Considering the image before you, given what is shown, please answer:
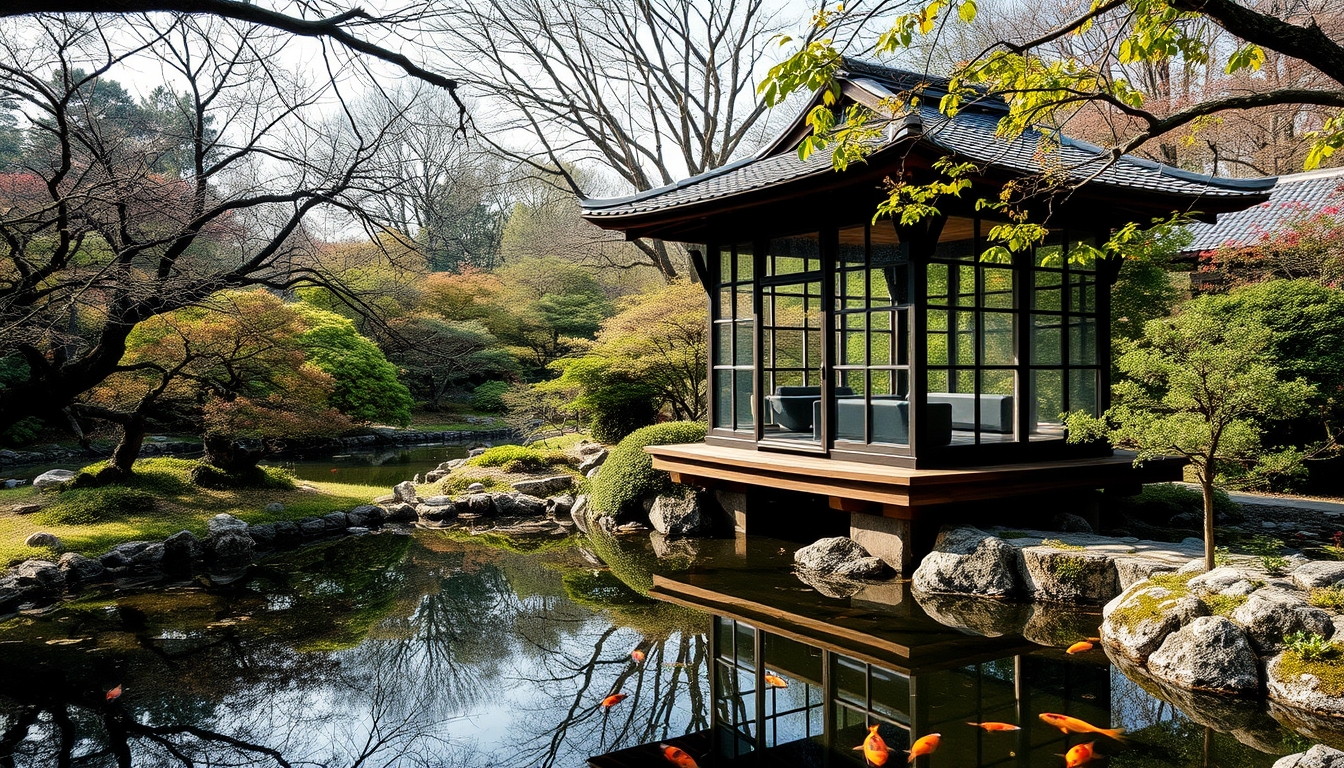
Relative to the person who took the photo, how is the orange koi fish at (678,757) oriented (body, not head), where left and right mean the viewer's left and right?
facing away from the viewer and to the left of the viewer

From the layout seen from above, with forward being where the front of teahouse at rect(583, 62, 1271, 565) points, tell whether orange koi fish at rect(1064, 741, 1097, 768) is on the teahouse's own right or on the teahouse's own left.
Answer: on the teahouse's own left

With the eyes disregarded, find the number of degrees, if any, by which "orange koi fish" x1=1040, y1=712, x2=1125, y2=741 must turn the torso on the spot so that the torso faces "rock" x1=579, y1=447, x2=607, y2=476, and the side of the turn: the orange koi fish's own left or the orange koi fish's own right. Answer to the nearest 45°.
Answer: approximately 45° to the orange koi fish's own right

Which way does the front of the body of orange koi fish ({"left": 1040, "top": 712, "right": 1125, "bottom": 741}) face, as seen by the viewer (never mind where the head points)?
to the viewer's left

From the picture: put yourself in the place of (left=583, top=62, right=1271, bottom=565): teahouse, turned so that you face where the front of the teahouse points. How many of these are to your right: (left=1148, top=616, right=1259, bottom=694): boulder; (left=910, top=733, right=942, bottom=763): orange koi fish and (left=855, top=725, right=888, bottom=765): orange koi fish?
0

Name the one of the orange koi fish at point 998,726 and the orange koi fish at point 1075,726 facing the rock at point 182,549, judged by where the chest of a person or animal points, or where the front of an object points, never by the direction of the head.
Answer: the orange koi fish at point 1075,726

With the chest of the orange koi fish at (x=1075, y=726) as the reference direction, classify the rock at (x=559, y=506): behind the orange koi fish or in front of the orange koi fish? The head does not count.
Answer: in front

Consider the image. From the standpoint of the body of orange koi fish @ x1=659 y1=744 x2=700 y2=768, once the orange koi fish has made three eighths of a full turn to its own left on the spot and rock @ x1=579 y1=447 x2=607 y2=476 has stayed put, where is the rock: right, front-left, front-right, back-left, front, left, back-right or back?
back

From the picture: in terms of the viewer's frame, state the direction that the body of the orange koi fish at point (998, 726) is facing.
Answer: to the viewer's right

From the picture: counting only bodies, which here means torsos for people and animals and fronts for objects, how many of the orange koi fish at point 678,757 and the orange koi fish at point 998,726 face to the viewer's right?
1

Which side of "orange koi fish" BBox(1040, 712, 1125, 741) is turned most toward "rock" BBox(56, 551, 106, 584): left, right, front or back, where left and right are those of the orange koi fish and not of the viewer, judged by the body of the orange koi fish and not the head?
front

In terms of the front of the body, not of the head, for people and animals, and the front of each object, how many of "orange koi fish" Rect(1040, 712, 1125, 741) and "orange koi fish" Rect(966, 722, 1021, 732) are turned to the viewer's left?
1

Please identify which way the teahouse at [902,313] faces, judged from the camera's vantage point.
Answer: facing the viewer and to the left of the viewer
